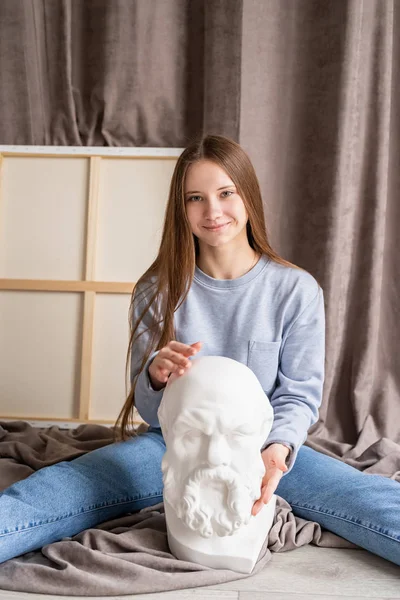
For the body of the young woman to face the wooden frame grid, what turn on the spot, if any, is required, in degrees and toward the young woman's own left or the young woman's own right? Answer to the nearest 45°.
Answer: approximately 135° to the young woman's own right

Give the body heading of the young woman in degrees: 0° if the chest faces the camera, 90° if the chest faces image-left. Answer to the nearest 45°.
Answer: approximately 0°
